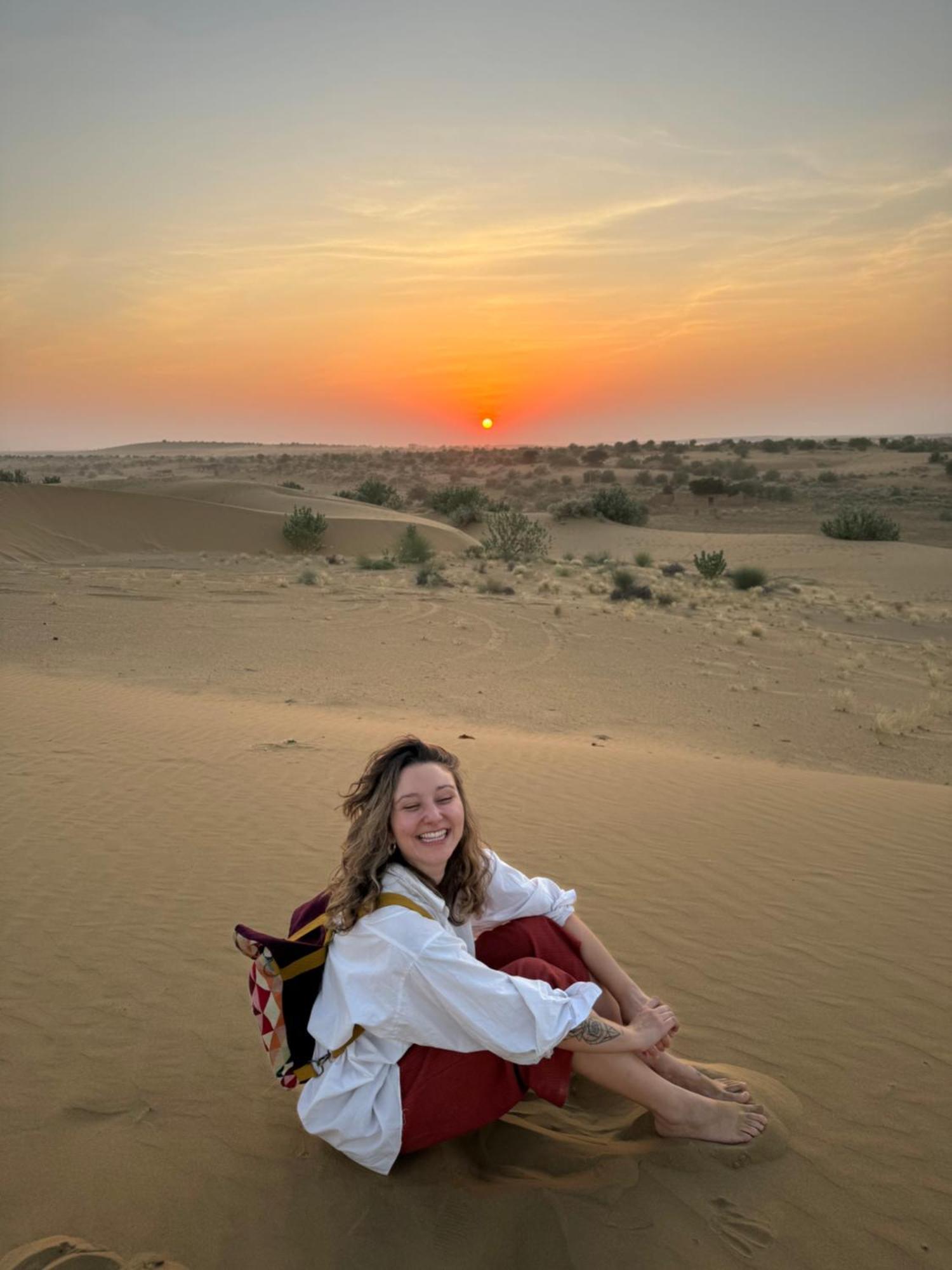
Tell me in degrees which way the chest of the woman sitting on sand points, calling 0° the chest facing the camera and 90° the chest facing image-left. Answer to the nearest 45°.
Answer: approximately 270°

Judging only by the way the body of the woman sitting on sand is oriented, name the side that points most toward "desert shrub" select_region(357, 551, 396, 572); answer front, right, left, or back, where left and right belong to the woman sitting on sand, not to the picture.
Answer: left

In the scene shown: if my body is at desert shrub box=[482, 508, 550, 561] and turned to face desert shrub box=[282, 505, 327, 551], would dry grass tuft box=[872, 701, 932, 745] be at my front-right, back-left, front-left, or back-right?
back-left

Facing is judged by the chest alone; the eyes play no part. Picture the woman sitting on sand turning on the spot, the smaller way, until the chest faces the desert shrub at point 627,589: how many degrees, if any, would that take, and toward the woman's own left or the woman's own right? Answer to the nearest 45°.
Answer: approximately 90° to the woman's own left

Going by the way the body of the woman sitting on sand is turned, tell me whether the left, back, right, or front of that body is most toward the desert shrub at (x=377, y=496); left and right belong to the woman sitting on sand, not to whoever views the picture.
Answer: left

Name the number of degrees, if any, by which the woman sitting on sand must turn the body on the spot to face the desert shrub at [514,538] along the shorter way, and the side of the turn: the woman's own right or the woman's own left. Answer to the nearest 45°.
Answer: approximately 90° to the woman's own left
